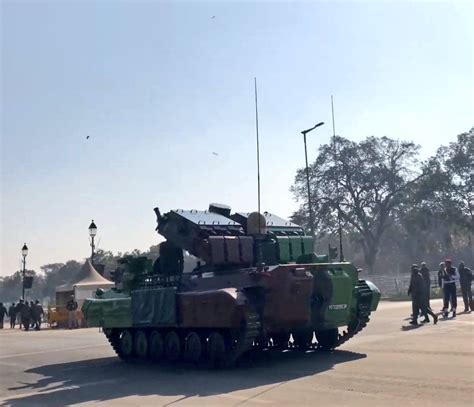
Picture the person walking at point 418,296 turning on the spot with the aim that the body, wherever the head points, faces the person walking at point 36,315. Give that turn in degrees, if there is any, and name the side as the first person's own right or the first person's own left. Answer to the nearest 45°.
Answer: approximately 45° to the first person's own right

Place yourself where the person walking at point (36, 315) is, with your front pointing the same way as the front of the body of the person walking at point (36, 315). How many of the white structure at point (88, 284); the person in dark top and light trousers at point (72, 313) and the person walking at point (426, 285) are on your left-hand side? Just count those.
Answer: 0

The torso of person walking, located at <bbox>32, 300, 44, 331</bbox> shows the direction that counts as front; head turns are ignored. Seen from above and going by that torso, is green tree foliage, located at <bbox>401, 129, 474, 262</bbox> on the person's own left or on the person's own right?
on the person's own right

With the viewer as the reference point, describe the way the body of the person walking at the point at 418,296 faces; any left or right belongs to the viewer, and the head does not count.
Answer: facing to the left of the viewer

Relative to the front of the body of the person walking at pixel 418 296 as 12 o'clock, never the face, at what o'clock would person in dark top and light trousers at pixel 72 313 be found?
The person in dark top and light trousers is roughly at 1 o'clock from the person walking.
